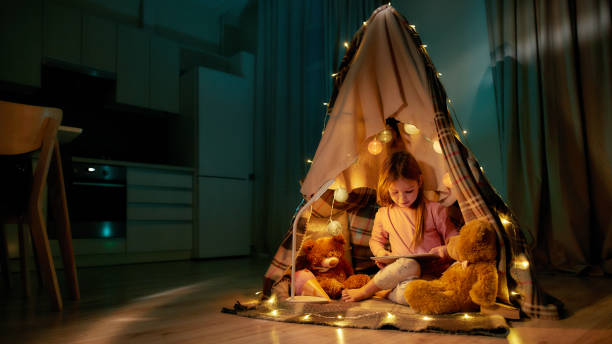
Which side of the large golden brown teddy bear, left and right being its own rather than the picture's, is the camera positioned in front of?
left

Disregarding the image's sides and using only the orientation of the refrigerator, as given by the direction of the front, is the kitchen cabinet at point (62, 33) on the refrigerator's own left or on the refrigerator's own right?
on the refrigerator's own right

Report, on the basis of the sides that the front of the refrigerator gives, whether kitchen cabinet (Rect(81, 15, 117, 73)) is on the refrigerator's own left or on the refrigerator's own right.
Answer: on the refrigerator's own right

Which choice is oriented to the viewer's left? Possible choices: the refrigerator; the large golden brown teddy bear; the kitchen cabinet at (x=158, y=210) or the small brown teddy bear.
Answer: the large golden brown teddy bear
